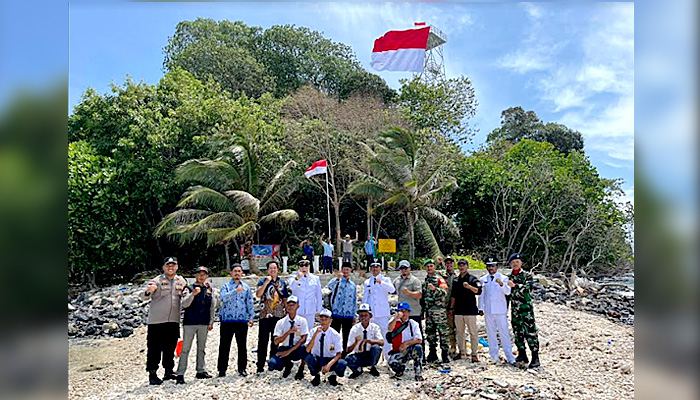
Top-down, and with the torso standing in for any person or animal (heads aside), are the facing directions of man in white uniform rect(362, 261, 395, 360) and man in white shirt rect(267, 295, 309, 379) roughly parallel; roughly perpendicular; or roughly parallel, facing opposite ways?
roughly parallel

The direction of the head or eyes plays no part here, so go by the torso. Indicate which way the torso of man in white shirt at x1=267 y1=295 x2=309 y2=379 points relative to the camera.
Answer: toward the camera

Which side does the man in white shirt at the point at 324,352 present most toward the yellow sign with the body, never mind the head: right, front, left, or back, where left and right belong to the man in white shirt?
back

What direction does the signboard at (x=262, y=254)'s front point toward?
toward the camera

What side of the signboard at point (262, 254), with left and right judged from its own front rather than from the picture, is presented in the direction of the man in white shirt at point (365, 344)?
front

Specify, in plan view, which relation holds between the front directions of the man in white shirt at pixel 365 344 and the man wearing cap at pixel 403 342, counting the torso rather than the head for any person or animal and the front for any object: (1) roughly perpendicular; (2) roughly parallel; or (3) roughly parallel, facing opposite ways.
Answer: roughly parallel

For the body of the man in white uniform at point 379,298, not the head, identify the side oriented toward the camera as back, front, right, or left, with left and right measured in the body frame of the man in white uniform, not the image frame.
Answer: front

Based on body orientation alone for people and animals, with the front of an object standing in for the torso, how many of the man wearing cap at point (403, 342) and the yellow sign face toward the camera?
2

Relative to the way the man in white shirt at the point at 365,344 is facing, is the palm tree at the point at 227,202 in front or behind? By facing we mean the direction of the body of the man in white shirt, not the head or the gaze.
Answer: behind

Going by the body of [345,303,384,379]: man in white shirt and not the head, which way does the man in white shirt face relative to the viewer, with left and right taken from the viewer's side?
facing the viewer

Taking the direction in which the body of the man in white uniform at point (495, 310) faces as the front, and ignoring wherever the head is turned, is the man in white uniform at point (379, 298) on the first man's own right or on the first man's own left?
on the first man's own right

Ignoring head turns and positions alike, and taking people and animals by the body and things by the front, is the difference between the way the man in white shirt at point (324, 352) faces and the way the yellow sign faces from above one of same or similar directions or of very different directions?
same or similar directions

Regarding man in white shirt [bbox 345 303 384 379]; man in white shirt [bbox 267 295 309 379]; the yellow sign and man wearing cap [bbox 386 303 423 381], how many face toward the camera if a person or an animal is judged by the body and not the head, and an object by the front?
4

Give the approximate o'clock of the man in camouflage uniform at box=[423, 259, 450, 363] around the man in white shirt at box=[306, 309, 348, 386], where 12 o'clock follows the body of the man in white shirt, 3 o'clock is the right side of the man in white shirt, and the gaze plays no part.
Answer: The man in camouflage uniform is roughly at 8 o'clock from the man in white shirt.

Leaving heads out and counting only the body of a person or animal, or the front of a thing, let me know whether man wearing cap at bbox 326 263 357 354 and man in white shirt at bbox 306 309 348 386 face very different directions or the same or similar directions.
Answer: same or similar directions
